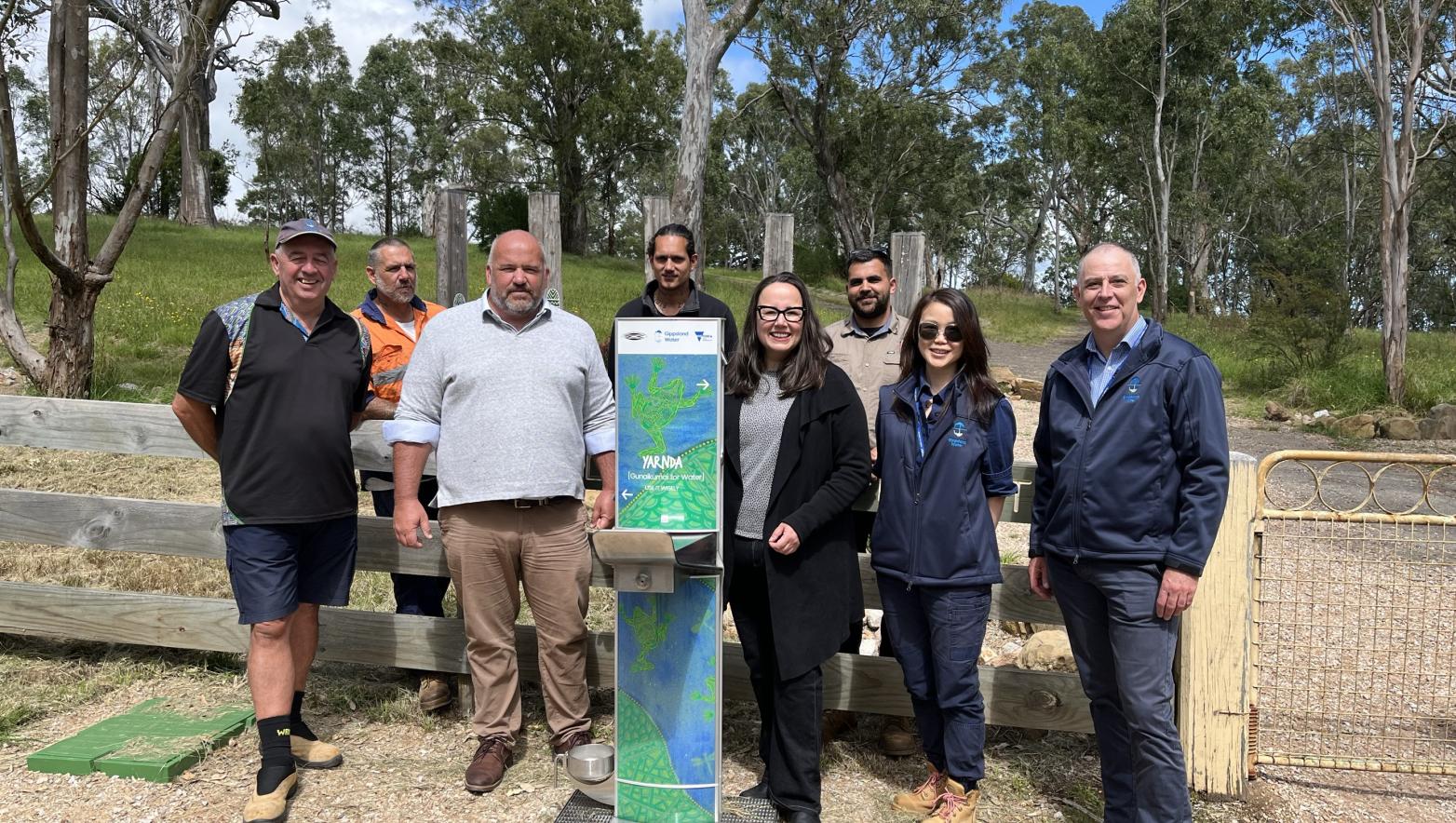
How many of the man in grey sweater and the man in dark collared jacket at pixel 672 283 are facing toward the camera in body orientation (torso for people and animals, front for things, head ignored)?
2

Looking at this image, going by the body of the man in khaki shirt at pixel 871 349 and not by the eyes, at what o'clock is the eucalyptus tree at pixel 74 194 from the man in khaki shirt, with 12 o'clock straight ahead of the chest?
The eucalyptus tree is roughly at 4 o'clock from the man in khaki shirt.

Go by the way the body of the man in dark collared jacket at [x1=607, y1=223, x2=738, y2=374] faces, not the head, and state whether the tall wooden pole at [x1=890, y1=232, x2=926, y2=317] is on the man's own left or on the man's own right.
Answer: on the man's own left

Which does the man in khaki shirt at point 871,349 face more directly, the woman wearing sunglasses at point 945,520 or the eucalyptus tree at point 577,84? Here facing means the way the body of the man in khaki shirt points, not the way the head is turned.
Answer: the woman wearing sunglasses

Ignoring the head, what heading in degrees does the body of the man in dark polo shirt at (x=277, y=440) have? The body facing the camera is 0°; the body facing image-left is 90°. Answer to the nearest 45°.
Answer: approximately 315°

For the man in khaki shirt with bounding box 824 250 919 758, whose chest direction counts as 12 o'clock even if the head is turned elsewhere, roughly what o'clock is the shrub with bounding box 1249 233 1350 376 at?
The shrub is roughly at 7 o'clock from the man in khaki shirt.

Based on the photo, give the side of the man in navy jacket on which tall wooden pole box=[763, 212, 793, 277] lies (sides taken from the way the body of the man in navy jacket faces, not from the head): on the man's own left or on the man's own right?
on the man's own right

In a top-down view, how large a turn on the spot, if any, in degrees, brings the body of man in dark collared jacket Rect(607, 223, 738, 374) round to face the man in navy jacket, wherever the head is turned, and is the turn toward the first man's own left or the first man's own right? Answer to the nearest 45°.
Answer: approximately 45° to the first man's own left

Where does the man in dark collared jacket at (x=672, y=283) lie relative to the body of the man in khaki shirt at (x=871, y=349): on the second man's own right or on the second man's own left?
on the second man's own right

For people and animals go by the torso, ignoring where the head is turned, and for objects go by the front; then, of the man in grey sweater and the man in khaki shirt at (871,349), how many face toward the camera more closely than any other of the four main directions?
2

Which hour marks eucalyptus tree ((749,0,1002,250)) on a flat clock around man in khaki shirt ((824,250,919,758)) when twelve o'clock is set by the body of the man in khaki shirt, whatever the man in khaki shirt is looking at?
The eucalyptus tree is roughly at 6 o'clock from the man in khaki shirt.

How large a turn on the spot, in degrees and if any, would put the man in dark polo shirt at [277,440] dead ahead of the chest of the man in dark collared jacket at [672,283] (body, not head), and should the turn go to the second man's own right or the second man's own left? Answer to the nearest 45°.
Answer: approximately 45° to the second man's own right
